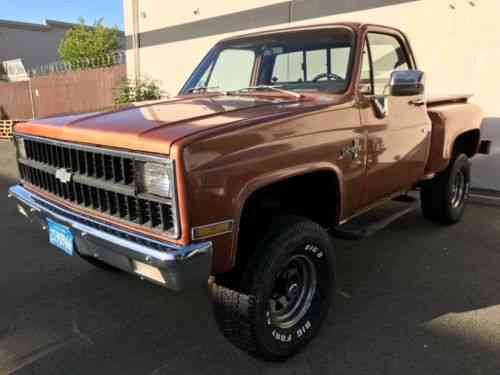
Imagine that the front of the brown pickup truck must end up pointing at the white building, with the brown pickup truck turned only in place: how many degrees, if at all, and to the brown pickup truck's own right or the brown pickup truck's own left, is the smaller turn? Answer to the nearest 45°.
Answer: approximately 180°

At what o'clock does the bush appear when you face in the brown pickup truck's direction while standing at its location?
The bush is roughly at 4 o'clock from the brown pickup truck.

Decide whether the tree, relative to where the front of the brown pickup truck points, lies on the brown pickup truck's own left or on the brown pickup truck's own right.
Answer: on the brown pickup truck's own right

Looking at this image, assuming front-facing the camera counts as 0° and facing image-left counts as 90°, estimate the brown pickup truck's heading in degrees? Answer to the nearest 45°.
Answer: approximately 45°

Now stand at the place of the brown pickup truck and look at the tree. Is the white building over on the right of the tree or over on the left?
right

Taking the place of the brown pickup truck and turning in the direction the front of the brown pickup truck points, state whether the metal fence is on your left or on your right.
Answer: on your right
